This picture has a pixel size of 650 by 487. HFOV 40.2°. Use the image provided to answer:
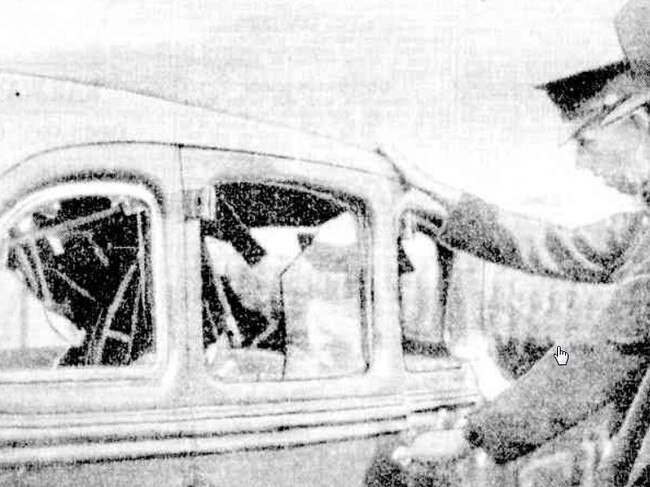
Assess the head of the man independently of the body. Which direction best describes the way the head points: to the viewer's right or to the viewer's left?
to the viewer's left

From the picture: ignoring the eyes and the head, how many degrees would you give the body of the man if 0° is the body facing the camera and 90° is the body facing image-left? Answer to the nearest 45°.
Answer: approximately 90°

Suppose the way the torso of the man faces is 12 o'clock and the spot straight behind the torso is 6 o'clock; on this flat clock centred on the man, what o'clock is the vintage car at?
The vintage car is roughly at 11 o'clock from the man.
